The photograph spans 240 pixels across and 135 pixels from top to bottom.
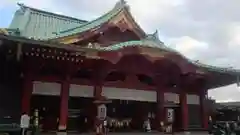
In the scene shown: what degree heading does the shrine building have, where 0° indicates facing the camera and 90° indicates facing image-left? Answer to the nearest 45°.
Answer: approximately 315°

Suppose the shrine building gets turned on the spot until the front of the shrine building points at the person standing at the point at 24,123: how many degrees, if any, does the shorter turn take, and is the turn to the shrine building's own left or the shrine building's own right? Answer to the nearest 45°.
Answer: approximately 90° to the shrine building's own right
